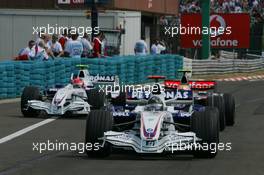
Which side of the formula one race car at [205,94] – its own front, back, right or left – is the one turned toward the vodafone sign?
back

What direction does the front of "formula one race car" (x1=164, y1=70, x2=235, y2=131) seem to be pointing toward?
toward the camera

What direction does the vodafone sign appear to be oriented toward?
toward the camera

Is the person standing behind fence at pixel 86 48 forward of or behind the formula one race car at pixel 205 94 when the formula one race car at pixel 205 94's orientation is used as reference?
behind

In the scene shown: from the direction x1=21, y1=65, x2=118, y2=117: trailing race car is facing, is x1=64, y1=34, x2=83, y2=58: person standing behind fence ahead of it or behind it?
behind

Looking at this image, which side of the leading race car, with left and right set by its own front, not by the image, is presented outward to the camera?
front

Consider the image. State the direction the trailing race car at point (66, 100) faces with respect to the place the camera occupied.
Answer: facing the viewer and to the left of the viewer

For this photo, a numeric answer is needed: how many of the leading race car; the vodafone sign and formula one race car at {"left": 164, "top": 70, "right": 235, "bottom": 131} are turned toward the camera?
3

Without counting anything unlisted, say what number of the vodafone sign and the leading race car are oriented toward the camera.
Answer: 2

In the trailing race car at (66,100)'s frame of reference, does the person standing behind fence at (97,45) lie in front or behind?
behind

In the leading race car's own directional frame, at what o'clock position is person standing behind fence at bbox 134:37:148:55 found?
The person standing behind fence is roughly at 6 o'clock from the leading race car.

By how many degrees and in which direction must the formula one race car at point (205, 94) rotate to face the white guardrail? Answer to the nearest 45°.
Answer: approximately 180°

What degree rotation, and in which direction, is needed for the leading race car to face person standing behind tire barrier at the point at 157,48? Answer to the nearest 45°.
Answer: approximately 180°

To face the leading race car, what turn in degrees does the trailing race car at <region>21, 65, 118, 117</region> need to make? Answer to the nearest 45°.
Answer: approximately 45° to its left
